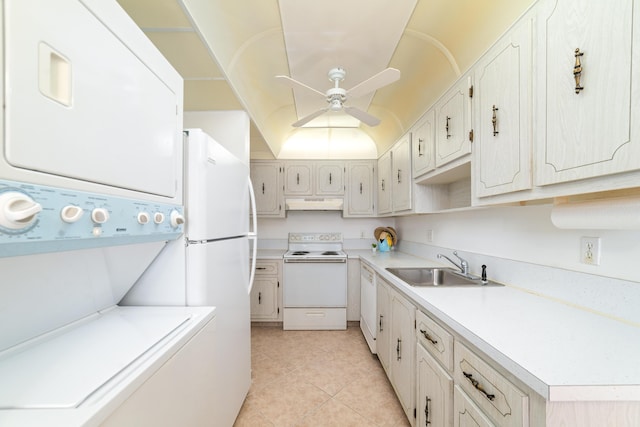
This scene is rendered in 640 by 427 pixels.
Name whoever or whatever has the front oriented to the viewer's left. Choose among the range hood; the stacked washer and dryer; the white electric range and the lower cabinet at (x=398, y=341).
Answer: the lower cabinet

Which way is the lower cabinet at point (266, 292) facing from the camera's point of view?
toward the camera

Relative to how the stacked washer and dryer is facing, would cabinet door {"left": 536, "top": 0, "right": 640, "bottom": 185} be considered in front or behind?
in front

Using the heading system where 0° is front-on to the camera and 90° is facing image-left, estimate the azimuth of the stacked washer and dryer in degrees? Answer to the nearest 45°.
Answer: approximately 315°

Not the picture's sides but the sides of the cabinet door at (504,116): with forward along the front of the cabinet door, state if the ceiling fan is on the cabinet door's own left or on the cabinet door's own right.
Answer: on the cabinet door's own right

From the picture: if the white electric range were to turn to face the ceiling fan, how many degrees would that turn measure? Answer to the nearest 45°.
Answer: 0° — it already faces it

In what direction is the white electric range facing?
toward the camera

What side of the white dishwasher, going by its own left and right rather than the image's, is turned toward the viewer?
left

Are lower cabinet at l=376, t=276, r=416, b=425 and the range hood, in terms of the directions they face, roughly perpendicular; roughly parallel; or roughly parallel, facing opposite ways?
roughly perpendicular

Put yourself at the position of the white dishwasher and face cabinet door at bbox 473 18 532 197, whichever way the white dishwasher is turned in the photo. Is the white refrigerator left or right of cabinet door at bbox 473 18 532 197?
right

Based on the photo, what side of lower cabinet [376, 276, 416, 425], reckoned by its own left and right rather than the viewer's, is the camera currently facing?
left

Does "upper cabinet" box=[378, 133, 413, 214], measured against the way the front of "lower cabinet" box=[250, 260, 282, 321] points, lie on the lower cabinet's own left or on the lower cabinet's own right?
on the lower cabinet's own left

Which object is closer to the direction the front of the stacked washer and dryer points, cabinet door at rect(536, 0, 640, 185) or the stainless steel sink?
the cabinet door
